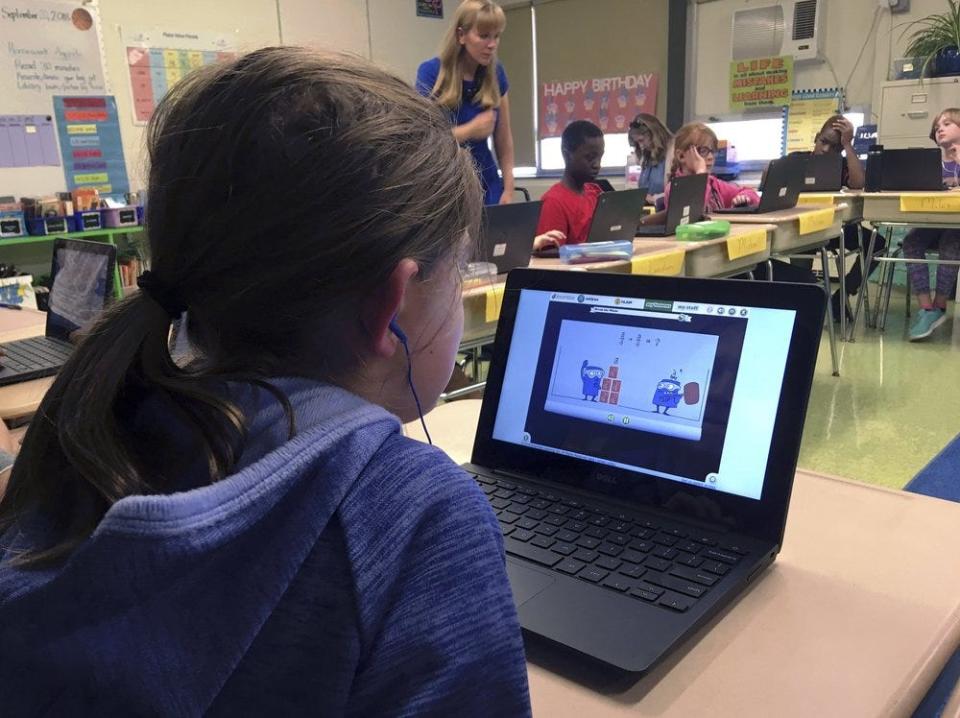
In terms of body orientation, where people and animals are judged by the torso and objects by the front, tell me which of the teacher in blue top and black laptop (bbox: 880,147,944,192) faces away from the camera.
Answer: the black laptop

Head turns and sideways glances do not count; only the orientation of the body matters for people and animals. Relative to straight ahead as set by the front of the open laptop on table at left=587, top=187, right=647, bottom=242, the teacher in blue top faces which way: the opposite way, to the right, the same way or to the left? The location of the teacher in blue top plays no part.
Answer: the opposite way

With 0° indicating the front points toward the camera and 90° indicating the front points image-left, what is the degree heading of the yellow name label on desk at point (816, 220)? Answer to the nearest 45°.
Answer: approximately 315°

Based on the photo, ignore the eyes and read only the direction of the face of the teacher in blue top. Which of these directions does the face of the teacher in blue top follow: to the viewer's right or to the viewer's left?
to the viewer's right

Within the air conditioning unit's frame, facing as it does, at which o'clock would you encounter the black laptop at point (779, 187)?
The black laptop is roughly at 12 o'clock from the air conditioning unit.

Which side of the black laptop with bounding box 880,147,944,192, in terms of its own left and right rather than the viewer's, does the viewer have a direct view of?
back

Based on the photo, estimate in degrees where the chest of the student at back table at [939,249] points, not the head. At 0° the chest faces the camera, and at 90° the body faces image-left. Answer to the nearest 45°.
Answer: approximately 45°

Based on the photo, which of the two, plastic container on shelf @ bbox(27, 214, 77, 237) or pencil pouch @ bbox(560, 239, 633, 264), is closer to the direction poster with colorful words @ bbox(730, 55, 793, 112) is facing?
the pencil pouch

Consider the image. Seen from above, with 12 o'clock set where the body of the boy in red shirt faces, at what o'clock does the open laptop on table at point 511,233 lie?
The open laptop on table is roughly at 2 o'clock from the boy in red shirt.

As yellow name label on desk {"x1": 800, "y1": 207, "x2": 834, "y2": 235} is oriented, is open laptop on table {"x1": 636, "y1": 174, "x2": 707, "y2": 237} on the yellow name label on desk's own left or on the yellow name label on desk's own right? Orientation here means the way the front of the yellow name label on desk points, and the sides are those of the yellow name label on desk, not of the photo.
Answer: on the yellow name label on desk's own right

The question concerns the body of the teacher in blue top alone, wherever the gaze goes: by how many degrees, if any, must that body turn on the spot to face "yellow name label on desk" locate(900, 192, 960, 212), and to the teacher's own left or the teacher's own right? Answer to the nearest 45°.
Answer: approximately 45° to the teacher's own left

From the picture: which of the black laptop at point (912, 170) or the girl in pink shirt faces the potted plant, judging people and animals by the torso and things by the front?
the black laptop

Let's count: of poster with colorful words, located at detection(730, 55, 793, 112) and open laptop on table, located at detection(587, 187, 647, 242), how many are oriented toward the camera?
1

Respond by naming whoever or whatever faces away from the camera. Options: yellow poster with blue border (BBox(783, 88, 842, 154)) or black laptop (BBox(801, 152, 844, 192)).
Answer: the black laptop

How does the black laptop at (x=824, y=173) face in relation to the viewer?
away from the camera
